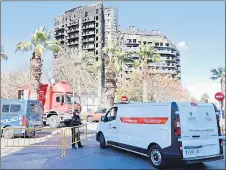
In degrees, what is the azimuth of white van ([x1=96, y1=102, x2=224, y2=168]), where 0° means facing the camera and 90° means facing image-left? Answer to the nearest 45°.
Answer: approximately 135°

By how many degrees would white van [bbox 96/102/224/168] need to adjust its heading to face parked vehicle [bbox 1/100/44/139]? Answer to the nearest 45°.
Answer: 0° — it already faces it

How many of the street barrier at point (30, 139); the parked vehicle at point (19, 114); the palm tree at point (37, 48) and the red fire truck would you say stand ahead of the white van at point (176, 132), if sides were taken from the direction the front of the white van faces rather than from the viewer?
4

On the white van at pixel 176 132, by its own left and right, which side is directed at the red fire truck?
front

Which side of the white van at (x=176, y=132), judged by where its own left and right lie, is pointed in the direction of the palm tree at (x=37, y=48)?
front

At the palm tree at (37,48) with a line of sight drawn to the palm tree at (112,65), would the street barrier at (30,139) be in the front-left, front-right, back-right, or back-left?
back-right

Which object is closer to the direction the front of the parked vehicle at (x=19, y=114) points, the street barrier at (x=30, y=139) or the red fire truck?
the red fire truck
